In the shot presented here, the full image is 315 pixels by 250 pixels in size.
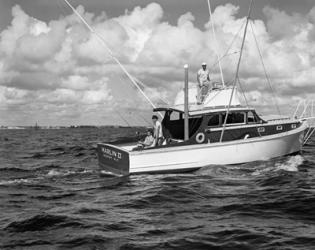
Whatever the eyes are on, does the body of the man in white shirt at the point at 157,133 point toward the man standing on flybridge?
no

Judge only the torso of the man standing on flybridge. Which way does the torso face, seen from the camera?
toward the camera

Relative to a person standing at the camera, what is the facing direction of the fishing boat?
facing away from the viewer and to the right of the viewer

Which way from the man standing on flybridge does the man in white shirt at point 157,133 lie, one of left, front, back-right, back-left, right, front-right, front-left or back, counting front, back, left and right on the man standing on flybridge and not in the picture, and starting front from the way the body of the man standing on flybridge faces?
front-right
